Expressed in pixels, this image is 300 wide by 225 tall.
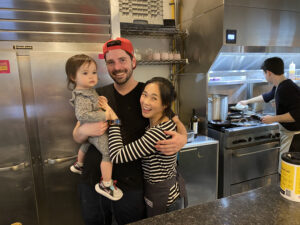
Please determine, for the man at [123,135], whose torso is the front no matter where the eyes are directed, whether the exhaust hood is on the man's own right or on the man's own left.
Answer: on the man's own left

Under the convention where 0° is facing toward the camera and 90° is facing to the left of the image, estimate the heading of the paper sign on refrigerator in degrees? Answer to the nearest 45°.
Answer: approximately 0°

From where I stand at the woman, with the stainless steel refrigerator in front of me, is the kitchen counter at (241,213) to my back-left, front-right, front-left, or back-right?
back-left

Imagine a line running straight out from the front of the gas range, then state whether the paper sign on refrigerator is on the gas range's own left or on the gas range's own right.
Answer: on the gas range's own right

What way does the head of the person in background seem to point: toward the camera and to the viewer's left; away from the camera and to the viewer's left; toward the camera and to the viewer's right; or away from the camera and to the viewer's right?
away from the camera and to the viewer's left

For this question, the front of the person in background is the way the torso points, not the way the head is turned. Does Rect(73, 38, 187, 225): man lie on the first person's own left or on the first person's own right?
on the first person's own left

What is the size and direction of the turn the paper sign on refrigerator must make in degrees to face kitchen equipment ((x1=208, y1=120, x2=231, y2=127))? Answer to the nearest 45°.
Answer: approximately 90° to its left

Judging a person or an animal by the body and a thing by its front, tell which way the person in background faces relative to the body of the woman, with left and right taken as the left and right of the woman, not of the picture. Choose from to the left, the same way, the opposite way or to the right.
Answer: to the right

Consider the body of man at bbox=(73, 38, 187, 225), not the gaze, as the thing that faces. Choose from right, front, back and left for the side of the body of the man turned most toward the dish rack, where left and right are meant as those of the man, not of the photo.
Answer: back

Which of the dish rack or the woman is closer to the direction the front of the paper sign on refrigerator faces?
the woman

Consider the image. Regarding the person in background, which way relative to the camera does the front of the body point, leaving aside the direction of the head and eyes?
to the viewer's left
